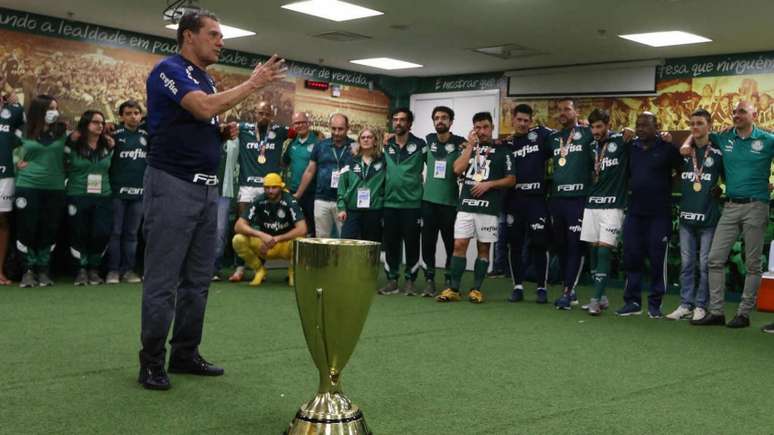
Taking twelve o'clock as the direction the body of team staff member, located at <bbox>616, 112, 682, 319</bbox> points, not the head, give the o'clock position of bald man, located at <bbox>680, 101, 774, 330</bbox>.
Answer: The bald man is roughly at 8 o'clock from the team staff member.

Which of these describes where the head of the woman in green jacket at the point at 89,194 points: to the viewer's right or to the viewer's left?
to the viewer's right

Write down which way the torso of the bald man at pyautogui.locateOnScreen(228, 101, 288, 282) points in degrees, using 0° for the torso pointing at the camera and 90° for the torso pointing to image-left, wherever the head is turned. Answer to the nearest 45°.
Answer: approximately 0°

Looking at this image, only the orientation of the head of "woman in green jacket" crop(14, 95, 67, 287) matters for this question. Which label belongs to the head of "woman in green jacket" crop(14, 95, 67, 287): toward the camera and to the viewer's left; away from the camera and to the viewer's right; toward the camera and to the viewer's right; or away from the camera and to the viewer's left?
toward the camera and to the viewer's right

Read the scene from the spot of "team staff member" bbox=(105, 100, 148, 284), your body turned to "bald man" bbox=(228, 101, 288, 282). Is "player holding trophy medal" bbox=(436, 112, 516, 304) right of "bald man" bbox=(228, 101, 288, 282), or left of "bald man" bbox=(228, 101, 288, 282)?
right

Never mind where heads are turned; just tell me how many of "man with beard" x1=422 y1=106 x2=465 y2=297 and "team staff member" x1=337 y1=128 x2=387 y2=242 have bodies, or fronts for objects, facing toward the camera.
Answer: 2

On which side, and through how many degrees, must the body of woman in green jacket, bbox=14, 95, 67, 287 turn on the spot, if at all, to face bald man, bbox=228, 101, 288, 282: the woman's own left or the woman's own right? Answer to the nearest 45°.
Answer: approximately 45° to the woman's own left
